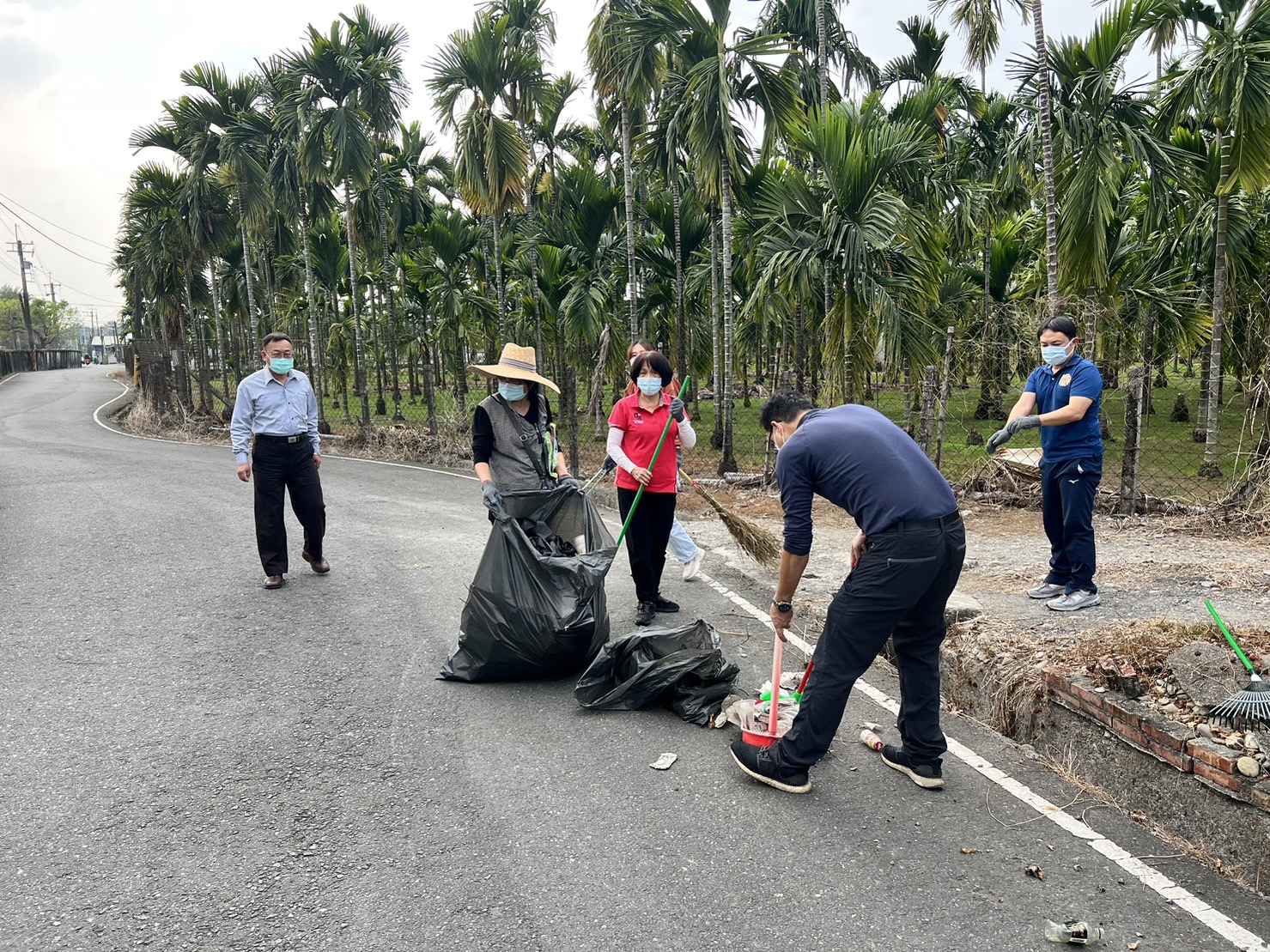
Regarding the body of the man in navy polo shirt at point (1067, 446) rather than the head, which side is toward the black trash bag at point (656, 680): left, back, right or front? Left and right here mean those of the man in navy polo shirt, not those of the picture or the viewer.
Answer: front

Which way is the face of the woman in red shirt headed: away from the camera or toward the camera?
toward the camera

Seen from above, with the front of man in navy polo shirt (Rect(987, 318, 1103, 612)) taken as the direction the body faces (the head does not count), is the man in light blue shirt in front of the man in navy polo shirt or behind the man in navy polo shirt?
in front

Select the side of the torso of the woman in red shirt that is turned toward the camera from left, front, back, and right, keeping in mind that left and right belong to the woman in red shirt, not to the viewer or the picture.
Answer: front

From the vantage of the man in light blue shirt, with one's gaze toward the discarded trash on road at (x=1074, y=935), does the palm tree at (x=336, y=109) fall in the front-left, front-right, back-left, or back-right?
back-left

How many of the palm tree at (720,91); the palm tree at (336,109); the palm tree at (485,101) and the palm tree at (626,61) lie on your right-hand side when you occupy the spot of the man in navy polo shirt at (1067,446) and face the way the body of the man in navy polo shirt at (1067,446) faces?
4

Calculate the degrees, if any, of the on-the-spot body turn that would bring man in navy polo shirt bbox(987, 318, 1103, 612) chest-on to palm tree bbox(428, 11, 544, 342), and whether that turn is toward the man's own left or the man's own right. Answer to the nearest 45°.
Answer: approximately 90° to the man's own right

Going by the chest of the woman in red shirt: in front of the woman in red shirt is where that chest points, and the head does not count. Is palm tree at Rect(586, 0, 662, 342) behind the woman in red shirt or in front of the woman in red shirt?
behind

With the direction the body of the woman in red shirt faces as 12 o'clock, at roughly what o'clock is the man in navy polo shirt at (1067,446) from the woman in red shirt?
The man in navy polo shirt is roughly at 9 o'clock from the woman in red shirt.

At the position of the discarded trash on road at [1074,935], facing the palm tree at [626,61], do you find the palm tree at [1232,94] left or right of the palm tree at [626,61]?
right

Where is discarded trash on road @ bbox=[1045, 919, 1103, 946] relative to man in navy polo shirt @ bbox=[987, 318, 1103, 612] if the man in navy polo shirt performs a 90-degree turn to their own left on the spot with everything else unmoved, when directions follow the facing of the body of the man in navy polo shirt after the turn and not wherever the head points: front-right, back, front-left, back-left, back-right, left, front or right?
front-right

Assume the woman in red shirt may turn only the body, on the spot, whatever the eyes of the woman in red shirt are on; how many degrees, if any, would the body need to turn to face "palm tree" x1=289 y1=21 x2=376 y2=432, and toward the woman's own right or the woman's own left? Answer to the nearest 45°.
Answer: approximately 135° to the woman's own right

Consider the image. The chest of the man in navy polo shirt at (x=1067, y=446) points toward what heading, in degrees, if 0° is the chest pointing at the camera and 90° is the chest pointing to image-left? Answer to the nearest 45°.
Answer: approximately 45°

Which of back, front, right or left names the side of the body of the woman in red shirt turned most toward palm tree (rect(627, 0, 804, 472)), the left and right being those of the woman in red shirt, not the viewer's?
back

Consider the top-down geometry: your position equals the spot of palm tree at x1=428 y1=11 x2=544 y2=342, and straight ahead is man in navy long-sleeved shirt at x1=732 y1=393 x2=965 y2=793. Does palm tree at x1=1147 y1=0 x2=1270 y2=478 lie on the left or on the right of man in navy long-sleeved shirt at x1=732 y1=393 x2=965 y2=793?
left
